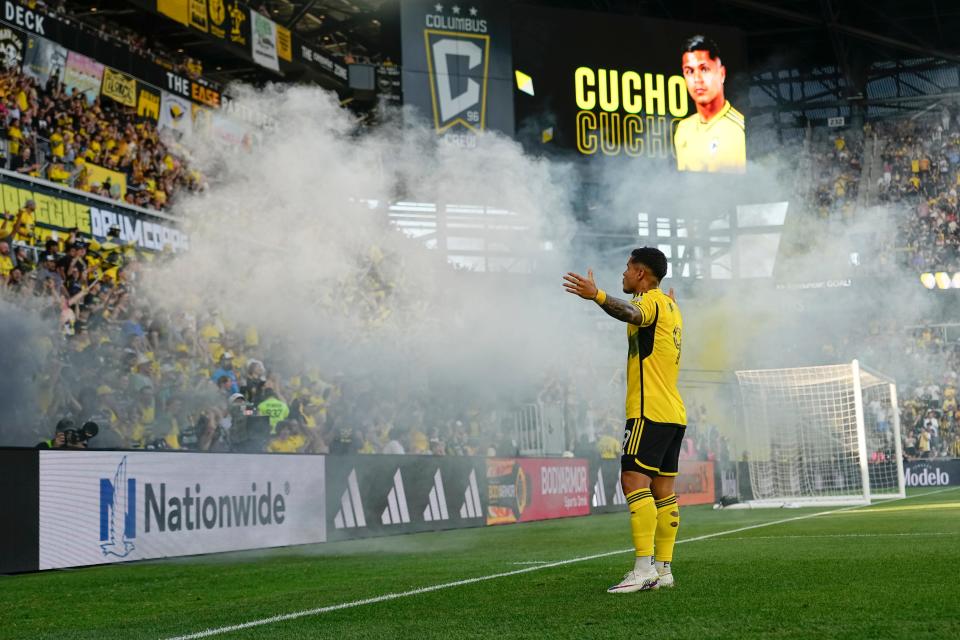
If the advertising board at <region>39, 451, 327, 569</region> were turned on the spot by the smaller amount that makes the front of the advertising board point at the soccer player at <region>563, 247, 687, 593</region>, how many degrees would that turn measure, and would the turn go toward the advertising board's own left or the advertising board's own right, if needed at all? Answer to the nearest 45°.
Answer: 0° — it already faces them

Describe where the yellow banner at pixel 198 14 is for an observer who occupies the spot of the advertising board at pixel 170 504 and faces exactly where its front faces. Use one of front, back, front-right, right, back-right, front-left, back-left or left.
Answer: back-left

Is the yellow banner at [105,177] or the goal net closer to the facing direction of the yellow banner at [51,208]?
the goal net

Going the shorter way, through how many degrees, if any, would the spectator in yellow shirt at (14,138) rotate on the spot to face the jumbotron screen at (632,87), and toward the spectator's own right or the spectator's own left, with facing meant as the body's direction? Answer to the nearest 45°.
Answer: approximately 45° to the spectator's own left

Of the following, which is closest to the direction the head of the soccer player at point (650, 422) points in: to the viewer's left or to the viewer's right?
to the viewer's left

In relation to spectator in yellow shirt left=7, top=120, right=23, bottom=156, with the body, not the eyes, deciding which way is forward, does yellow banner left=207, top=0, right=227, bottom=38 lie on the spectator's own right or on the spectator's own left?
on the spectator's own left
